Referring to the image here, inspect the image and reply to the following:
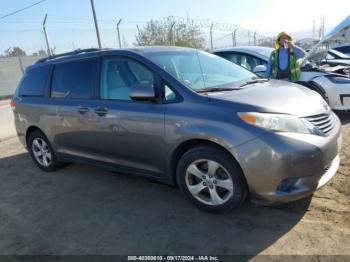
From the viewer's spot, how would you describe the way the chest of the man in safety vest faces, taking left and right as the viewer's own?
facing the viewer

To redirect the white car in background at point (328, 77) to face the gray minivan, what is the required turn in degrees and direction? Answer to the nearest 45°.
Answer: approximately 90° to its right

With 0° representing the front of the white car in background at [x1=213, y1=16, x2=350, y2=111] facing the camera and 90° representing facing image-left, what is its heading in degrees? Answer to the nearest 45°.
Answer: approximately 315°

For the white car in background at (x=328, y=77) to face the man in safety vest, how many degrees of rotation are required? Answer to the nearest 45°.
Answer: approximately 135° to its right

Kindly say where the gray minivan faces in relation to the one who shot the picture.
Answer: facing the viewer and to the right of the viewer

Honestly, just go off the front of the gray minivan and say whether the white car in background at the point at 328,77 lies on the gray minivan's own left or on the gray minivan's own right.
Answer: on the gray minivan's own left
